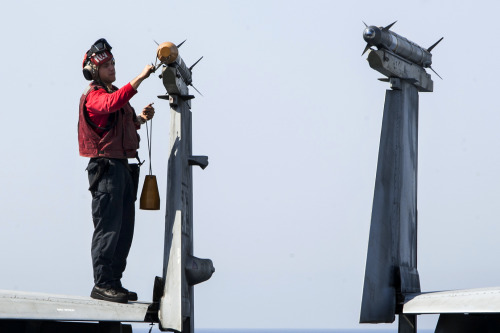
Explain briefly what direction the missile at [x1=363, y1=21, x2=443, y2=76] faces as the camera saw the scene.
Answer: facing the viewer and to the left of the viewer

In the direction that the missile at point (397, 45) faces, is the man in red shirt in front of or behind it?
in front
